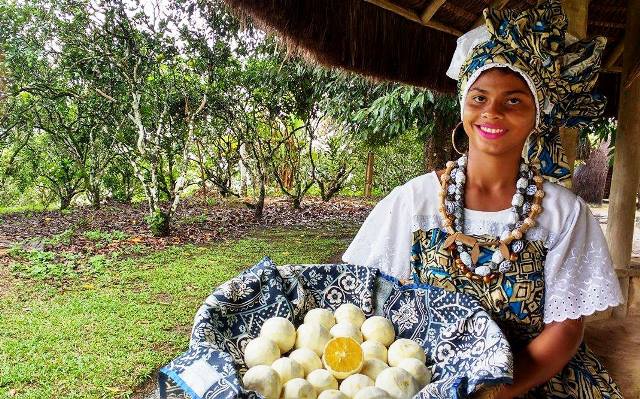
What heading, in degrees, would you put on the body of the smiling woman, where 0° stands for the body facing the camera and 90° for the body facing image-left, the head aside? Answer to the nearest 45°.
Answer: approximately 0°

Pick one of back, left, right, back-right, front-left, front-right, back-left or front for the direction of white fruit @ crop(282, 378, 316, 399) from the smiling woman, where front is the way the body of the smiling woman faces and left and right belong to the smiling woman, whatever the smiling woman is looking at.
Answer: front-right

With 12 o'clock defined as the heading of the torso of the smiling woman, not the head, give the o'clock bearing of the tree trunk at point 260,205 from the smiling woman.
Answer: The tree trunk is roughly at 5 o'clock from the smiling woman.

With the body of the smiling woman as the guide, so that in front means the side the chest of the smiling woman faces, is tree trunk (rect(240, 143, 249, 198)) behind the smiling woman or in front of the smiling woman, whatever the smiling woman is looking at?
behind

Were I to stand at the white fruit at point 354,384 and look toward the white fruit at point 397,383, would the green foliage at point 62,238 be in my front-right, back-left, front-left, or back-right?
back-left

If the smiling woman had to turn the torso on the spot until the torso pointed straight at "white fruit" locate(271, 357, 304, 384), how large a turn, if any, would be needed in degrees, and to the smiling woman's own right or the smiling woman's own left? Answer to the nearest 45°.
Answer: approximately 45° to the smiling woman's own right
